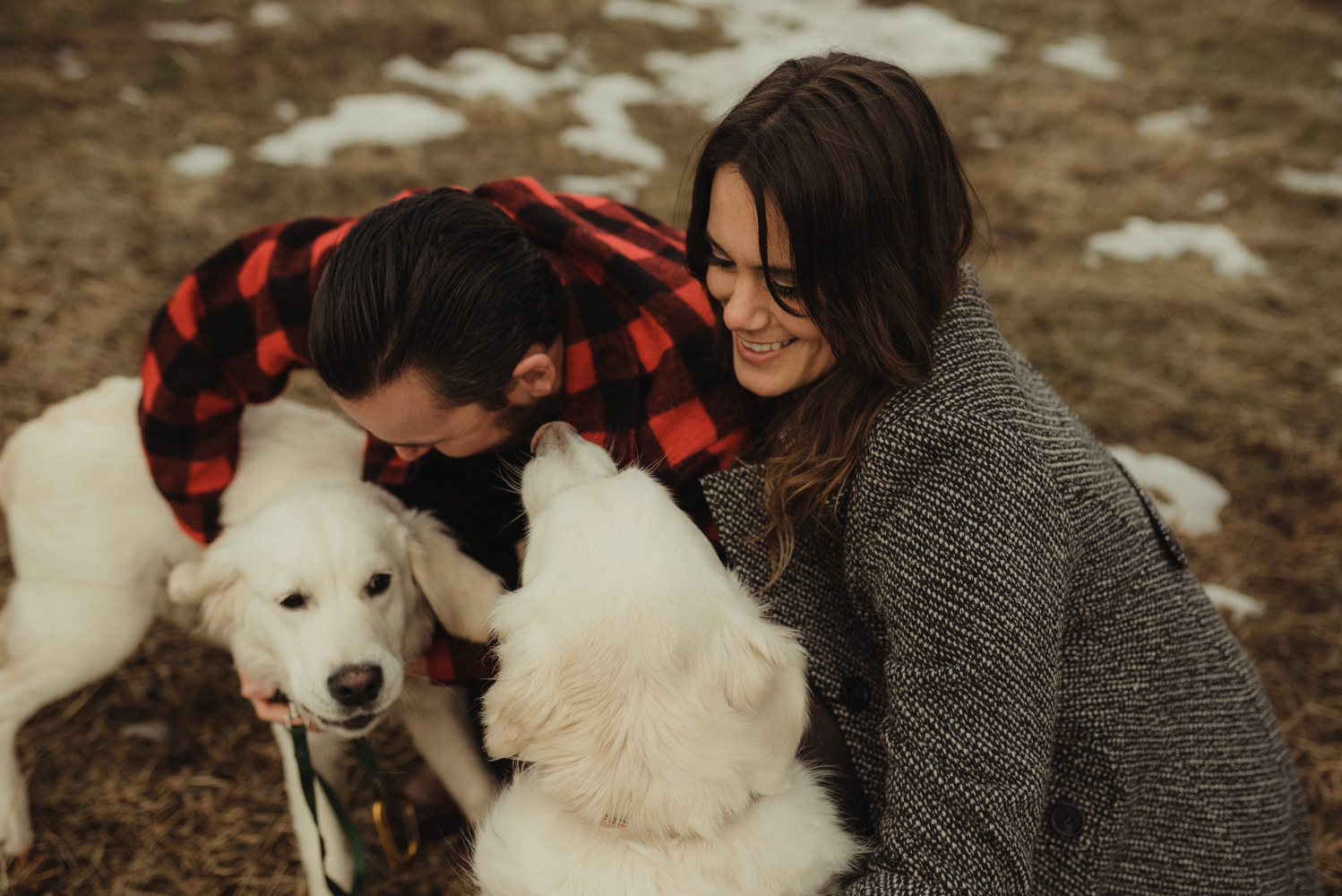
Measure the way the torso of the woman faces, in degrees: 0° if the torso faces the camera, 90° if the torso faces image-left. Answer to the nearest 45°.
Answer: approximately 90°

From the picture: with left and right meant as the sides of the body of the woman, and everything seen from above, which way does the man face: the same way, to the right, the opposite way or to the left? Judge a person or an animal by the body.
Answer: to the left

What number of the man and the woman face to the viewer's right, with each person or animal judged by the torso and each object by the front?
0

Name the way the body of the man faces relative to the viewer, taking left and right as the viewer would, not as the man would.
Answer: facing the viewer and to the left of the viewer

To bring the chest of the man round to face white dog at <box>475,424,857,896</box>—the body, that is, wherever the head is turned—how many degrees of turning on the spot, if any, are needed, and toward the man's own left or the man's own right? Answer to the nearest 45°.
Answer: approximately 45° to the man's own left

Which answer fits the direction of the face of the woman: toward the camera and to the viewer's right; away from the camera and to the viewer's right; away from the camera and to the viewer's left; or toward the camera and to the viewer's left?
toward the camera and to the viewer's left

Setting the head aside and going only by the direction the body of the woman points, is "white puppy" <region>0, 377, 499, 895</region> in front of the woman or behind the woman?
in front
